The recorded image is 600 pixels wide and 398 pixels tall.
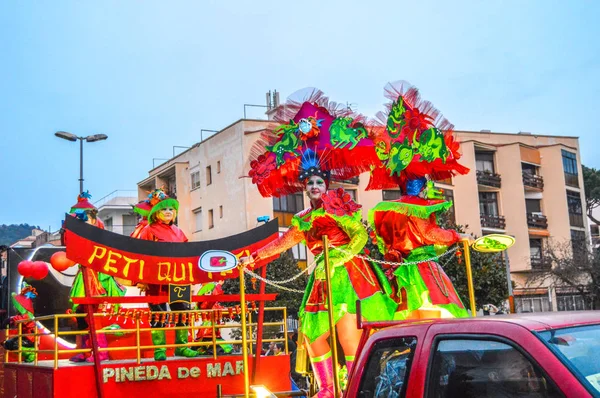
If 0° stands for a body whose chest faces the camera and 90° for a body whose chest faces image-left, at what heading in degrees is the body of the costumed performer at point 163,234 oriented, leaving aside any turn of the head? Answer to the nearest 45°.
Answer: approximately 315°

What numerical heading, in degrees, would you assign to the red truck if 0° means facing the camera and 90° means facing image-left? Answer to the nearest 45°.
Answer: approximately 315°

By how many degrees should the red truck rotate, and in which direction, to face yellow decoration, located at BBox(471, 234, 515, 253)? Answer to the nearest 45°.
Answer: approximately 135° to its left

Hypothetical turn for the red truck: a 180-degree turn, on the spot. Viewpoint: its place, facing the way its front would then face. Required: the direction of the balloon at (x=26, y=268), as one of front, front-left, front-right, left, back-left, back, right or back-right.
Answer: front

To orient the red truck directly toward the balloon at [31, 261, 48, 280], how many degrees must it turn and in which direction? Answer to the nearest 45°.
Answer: approximately 180°

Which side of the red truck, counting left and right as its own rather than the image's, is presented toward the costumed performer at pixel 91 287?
back
